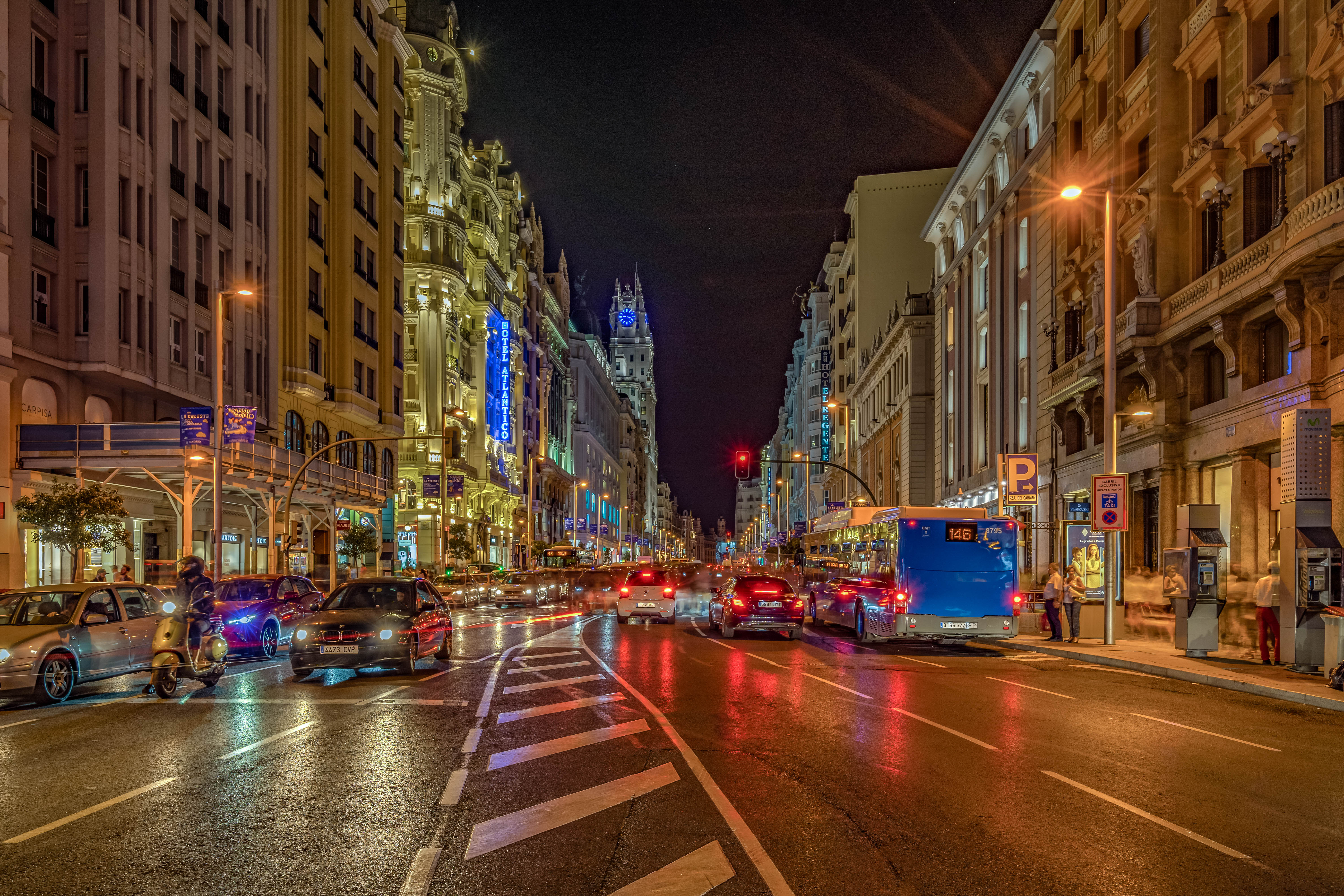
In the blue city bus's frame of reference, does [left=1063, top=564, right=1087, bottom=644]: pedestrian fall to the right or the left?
on its right

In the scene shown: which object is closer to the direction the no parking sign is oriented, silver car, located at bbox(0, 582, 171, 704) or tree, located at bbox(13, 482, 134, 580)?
the silver car

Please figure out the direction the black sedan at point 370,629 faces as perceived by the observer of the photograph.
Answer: facing the viewer and to the left of the viewer

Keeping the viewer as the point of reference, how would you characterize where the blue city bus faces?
facing away from the viewer and to the left of the viewer

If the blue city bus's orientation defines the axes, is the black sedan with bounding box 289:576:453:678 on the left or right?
on its left

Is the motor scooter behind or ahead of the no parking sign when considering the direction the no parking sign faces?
ahead

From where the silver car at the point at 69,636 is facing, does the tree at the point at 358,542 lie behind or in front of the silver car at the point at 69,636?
behind

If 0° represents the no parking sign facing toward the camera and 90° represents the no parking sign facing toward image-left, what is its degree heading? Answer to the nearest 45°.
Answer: approximately 0°

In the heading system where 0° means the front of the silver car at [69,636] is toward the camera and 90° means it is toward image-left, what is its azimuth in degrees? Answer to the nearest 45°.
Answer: approximately 45°

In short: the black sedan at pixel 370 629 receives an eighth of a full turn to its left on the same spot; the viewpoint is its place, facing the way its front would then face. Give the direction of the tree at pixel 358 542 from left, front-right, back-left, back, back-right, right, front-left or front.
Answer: back

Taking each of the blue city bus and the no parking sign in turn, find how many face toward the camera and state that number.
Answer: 1
